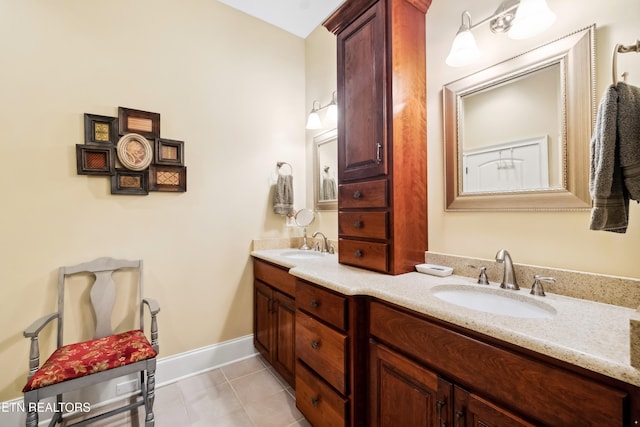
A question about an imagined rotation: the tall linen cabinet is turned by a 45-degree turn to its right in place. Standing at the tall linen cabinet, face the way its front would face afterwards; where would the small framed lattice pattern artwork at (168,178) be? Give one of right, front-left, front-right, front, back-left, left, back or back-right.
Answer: front

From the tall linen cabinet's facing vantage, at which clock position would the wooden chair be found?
The wooden chair is roughly at 1 o'clock from the tall linen cabinet.

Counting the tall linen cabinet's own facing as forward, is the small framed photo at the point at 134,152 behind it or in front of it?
in front

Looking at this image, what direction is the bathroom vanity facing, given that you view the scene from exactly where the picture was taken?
facing the viewer and to the left of the viewer

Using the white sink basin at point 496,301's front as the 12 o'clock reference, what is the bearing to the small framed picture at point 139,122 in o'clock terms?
The small framed picture is roughly at 1 o'clock from the white sink basin.

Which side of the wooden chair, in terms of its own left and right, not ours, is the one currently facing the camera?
front

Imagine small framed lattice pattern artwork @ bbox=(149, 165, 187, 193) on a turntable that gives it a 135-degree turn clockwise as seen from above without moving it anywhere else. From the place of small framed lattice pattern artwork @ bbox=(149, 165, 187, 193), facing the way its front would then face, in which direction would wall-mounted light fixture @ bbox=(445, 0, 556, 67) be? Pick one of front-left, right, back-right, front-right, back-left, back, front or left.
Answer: back

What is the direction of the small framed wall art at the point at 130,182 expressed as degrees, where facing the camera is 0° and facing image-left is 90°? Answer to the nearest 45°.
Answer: approximately 0°

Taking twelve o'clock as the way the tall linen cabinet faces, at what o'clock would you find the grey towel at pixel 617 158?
The grey towel is roughly at 9 o'clock from the tall linen cabinet.
